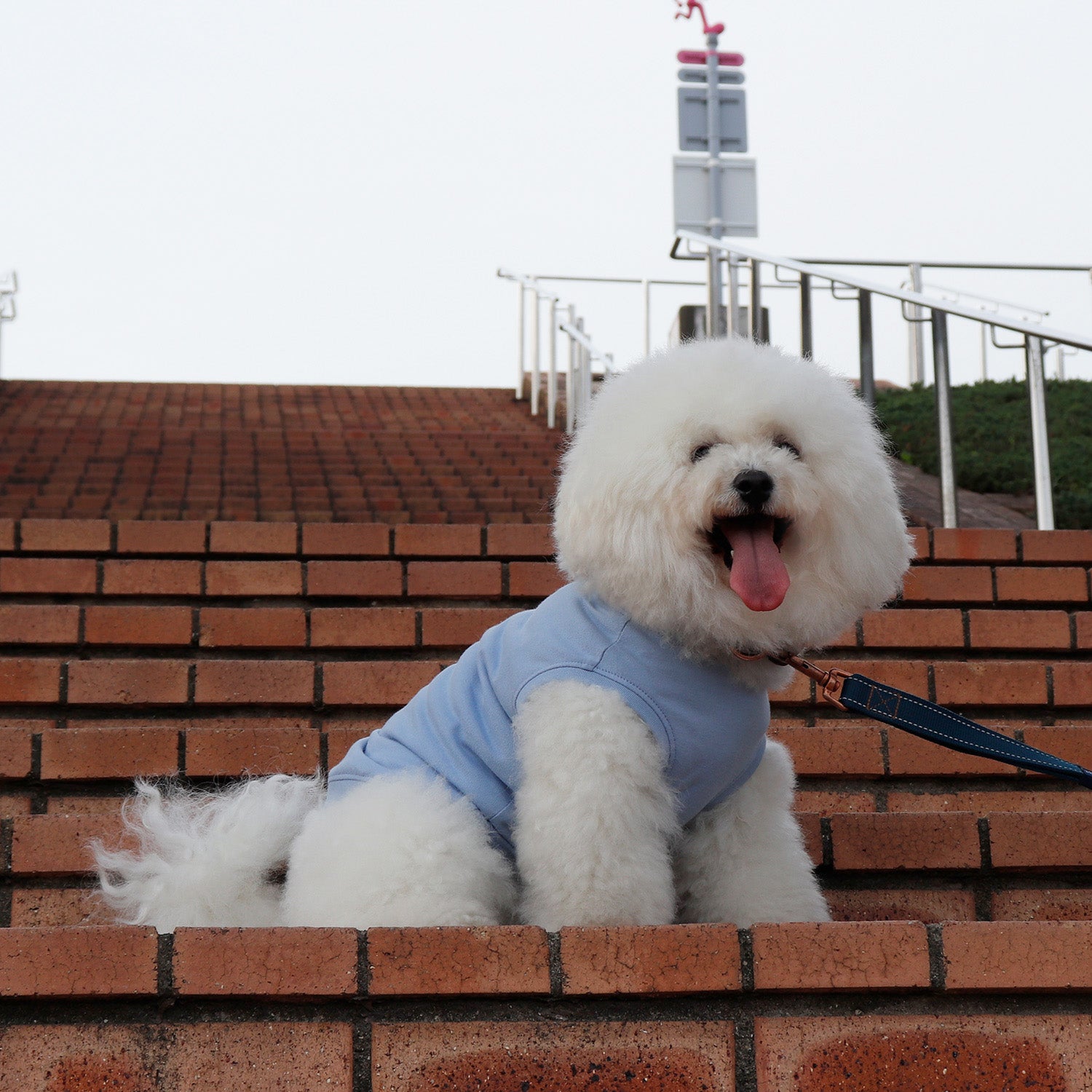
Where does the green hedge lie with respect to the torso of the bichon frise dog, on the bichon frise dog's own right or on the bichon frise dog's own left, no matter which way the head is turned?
on the bichon frise dog's own left

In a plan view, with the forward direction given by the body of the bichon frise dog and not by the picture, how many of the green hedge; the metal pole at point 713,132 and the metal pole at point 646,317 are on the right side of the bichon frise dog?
0

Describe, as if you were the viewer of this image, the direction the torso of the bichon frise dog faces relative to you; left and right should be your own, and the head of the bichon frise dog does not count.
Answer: facing the viewer and to the right of the viewer

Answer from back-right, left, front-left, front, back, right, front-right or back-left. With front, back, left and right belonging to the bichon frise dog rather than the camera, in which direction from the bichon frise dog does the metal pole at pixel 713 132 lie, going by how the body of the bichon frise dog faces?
back-left

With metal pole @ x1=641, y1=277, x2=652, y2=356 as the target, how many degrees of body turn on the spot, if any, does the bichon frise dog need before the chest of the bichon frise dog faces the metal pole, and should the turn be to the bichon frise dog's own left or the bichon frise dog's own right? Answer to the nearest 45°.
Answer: approximately 135° to the bichon frise dog's own left
